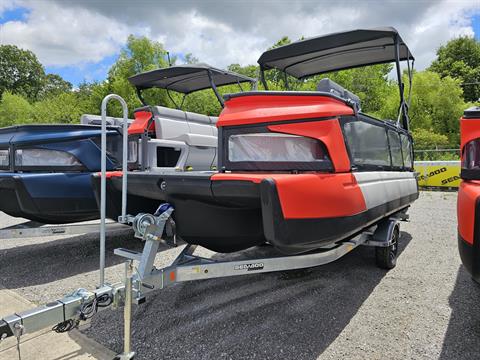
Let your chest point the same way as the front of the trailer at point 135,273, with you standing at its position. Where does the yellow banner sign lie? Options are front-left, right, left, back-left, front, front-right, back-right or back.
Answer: back

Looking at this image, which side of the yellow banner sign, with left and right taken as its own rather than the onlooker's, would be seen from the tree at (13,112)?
right

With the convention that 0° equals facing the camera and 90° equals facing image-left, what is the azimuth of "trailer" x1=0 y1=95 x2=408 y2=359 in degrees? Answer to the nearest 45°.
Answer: approximately 45°

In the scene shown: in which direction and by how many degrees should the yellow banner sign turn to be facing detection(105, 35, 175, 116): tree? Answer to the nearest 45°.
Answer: approximately 90° to its right

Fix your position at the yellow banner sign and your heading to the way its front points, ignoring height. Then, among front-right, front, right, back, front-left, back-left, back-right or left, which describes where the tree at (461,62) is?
back

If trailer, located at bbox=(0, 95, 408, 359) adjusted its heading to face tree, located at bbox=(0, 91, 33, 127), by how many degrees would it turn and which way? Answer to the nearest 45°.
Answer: approximately 90° to its right

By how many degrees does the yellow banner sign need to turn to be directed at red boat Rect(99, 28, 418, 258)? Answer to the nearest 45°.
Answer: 0° — it already faces it

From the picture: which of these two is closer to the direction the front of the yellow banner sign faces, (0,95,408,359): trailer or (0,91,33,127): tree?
the trailer

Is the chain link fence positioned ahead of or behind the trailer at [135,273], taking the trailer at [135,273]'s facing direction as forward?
behind

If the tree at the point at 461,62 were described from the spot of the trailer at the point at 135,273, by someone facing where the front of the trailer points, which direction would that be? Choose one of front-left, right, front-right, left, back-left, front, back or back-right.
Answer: back

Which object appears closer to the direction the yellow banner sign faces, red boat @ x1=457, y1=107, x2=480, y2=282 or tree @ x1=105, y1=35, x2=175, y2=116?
the red boat
